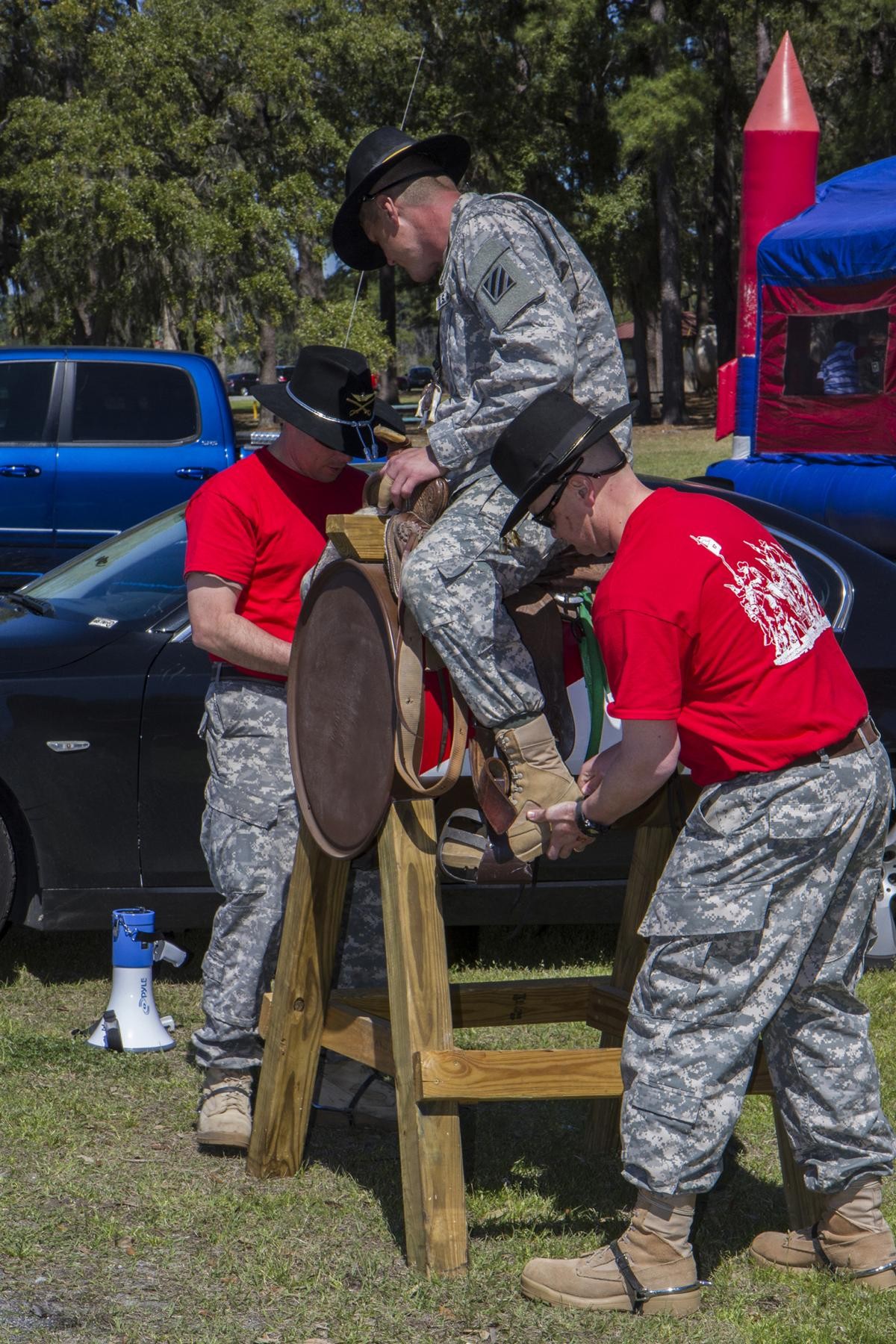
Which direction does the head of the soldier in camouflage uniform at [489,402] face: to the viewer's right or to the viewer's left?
to the viewer's left

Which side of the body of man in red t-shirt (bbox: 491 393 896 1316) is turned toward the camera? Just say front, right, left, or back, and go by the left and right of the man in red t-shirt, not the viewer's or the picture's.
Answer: left

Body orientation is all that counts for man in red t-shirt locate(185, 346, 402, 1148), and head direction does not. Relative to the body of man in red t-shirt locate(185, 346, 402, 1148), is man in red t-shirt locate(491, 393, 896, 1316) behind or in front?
in front

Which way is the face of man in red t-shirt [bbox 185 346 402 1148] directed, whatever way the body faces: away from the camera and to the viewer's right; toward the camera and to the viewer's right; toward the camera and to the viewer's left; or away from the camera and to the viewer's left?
toward the camera and to the viewer's right

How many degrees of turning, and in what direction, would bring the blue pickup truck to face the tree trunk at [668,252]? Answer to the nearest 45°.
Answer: approximately 135° to its right

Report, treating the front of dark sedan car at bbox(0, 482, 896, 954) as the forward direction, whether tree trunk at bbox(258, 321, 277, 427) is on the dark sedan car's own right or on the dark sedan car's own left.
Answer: on the dark sedan car's own right

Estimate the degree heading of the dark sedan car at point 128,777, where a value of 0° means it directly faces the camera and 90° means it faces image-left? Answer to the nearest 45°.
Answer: approximately 90°

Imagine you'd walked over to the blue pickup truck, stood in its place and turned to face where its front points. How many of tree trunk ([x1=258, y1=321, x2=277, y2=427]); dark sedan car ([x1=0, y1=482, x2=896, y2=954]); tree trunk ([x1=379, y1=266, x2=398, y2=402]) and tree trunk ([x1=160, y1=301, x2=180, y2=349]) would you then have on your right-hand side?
3

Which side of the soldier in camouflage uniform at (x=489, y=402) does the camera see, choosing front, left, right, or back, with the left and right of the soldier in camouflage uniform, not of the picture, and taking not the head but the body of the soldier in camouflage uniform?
left

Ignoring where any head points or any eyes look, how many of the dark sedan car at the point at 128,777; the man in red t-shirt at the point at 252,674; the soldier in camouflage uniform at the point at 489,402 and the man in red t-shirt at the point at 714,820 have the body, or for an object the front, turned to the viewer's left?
3

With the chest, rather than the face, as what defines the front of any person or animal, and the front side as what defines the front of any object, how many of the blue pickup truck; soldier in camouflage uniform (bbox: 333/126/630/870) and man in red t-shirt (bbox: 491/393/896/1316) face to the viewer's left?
3

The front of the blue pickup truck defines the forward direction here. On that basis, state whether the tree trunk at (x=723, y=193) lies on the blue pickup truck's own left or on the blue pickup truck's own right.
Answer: on the blue pickup truck's own right

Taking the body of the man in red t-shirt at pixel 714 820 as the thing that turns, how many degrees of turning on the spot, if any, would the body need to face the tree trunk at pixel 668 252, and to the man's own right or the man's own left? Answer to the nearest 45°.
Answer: approximately 90° to the man's own right

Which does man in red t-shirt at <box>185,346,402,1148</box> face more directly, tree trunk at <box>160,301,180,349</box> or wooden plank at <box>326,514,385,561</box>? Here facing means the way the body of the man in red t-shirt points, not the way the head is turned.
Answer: the wooden plank
